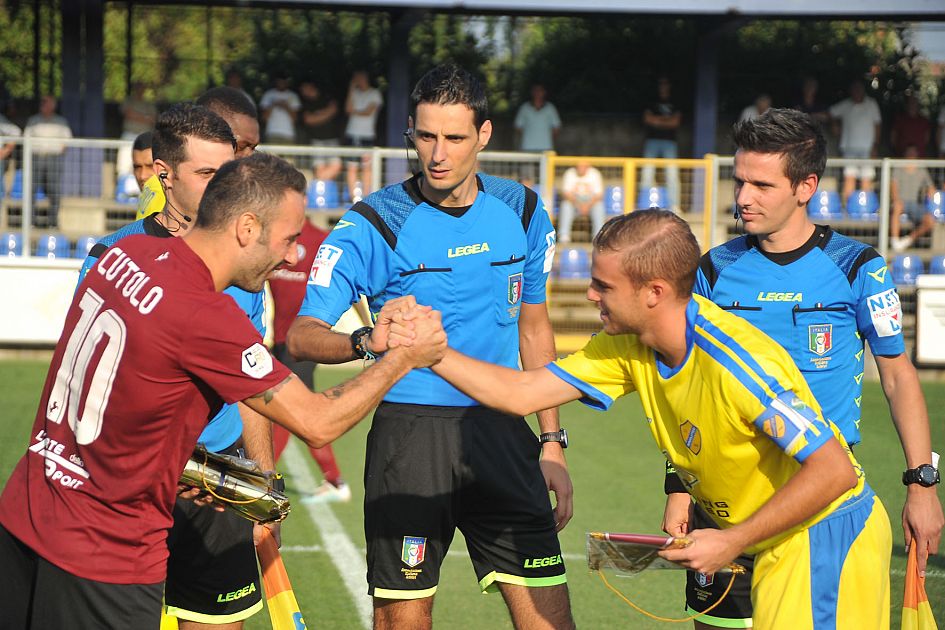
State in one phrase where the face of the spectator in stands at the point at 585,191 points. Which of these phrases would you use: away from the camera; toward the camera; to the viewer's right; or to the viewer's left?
toward the camera

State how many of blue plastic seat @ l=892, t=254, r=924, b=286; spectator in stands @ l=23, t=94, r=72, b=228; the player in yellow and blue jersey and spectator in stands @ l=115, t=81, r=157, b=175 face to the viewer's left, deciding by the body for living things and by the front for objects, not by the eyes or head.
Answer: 1

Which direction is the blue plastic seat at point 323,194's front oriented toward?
toward the camera

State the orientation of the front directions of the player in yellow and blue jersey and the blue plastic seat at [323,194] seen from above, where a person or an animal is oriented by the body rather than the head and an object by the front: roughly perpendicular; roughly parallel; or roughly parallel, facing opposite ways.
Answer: roughly perpendicular

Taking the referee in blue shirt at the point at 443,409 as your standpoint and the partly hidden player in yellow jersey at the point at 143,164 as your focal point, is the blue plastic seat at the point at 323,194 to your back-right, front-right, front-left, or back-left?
front-right

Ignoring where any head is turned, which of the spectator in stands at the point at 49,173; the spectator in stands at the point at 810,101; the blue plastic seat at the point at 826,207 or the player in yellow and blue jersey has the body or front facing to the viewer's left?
the player in yellow and blue jersey

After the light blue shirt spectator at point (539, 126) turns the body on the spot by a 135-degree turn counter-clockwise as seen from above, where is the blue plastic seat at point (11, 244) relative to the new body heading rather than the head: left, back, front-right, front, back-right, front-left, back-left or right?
back

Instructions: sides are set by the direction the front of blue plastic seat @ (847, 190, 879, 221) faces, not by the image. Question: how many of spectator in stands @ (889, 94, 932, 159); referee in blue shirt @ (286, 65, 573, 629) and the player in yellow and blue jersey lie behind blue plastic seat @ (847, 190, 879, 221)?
1

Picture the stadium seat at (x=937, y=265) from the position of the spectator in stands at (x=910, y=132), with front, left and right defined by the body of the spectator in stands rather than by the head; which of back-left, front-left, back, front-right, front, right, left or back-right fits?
front

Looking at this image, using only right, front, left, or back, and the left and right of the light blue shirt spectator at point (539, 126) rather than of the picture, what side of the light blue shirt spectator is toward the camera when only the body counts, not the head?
front

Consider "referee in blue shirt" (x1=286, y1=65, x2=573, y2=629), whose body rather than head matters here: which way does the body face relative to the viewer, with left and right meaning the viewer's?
facing the viewer

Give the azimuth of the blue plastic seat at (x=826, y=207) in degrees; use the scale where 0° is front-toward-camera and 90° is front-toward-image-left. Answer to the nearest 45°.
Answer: approximately 0°

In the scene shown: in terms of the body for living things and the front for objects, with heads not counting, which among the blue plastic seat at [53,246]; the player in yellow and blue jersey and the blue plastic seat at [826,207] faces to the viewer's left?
the player in yellow and blue jersey

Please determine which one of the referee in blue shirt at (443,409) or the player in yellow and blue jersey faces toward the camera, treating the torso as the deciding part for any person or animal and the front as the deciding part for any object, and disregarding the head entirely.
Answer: the referee in blue shirt

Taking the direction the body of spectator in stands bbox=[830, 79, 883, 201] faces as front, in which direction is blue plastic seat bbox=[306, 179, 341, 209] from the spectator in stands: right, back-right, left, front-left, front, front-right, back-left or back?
front-right

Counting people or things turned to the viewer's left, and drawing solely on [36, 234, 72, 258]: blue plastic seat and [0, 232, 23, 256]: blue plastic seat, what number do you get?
0

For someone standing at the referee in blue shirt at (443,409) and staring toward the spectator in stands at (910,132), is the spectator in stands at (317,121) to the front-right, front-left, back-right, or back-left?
front-left

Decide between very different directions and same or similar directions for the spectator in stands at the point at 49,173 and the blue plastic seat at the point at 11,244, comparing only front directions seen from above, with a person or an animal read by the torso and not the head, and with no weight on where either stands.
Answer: same or similar directions
